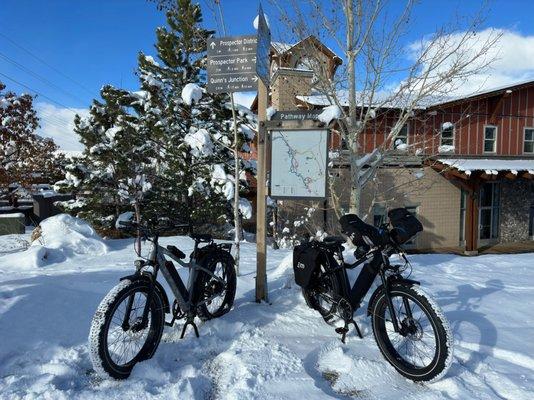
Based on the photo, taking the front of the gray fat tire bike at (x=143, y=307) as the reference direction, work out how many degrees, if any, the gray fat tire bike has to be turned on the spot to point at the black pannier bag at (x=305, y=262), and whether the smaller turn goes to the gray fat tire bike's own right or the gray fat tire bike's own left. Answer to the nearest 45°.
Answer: approximately 135° to the gray fat tire bike's own left

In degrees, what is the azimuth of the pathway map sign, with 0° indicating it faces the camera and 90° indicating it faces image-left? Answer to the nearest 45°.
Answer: approximately 0°

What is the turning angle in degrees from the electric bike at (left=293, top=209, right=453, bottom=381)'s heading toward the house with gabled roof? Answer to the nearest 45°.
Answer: approximately 135° to its left

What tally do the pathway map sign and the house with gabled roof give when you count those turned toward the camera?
2

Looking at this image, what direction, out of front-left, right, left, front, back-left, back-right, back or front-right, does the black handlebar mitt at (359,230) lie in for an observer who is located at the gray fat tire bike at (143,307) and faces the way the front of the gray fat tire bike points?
back-left

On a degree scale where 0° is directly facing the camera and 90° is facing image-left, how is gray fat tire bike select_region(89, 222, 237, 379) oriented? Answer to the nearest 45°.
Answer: approximately 45°

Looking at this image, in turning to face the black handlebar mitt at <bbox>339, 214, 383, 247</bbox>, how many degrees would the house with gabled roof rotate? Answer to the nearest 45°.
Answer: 0° — it already faces it

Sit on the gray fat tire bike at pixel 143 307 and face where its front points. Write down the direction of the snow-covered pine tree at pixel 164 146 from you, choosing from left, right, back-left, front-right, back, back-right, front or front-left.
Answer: back-right

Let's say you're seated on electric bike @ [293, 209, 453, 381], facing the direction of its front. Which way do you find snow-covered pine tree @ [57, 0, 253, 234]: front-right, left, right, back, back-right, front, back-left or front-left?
back

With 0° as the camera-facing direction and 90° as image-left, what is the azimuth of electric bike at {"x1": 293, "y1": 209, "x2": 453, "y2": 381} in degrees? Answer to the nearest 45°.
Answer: approximately 315°

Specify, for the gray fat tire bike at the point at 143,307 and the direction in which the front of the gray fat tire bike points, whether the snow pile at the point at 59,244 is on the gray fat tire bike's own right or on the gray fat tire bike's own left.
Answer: on the gray fat tire bike's own right
